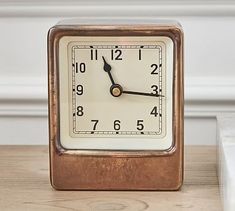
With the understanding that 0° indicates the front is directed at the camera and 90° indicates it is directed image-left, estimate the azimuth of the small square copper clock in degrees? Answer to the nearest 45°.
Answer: approximately 0°
